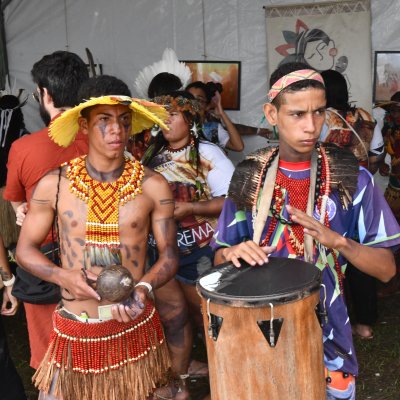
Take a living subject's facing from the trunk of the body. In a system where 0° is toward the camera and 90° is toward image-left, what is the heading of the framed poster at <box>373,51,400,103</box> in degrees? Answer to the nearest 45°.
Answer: approximately 0°

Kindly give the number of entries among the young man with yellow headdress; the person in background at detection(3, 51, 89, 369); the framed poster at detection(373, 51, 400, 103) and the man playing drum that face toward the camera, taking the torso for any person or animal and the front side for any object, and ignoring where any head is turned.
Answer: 3

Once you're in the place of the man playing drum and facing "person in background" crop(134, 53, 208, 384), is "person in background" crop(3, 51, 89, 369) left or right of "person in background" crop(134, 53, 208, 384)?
left
